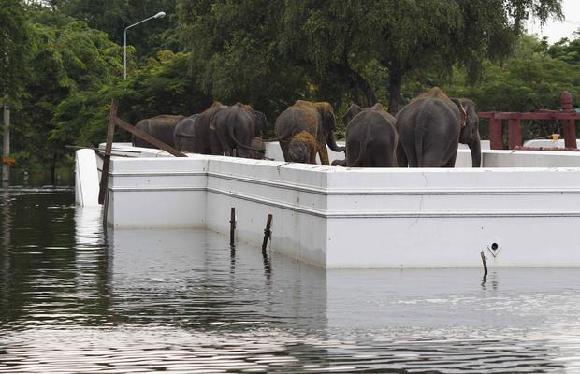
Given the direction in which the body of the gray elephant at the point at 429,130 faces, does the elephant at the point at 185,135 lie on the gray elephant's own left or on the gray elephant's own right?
on the gray elephant's own left

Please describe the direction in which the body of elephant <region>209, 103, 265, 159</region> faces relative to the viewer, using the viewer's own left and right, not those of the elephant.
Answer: facing away from the viewer and to the right of the viewer

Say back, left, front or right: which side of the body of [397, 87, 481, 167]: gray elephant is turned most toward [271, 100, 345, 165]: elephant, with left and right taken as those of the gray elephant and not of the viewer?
left

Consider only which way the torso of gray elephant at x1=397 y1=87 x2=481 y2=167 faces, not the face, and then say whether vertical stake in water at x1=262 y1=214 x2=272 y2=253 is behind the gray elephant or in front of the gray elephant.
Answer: behind

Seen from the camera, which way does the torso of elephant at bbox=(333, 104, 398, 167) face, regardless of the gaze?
away from the camera

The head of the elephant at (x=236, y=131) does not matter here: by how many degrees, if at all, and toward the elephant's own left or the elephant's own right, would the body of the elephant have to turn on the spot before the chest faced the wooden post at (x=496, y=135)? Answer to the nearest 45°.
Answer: approximately 45° to the elephant's own right

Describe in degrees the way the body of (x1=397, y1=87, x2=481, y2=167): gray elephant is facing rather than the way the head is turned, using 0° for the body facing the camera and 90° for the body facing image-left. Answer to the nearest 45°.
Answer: approximately 225°

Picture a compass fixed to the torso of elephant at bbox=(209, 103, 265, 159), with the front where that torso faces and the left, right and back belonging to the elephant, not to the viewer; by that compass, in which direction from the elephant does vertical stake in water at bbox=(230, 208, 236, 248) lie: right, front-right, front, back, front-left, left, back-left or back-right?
back-right
